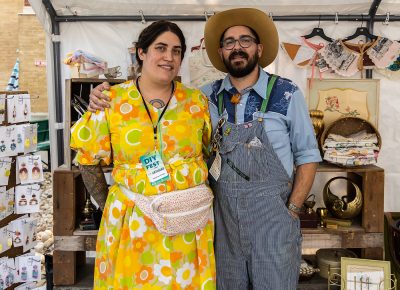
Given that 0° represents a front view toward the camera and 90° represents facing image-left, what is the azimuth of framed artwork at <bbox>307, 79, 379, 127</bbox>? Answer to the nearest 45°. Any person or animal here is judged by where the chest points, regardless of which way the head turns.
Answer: approximately 0°
